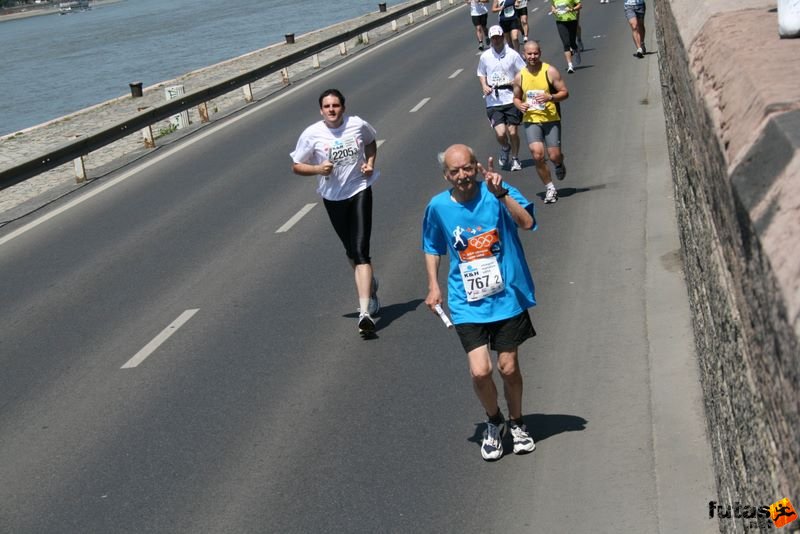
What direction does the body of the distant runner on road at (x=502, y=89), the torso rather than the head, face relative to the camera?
toward the camera

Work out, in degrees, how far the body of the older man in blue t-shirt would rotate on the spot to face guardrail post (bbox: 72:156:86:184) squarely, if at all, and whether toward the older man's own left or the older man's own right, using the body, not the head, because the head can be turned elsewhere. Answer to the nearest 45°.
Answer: approximately 135° to the older man's own right

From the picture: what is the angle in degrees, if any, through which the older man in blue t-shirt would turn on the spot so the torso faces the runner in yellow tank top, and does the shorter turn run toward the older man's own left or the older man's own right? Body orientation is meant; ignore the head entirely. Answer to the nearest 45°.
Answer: approximately 180°

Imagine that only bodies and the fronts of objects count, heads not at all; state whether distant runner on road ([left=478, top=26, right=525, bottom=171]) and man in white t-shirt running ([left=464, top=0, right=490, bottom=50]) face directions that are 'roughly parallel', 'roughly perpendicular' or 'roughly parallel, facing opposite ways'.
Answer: roughly parallel

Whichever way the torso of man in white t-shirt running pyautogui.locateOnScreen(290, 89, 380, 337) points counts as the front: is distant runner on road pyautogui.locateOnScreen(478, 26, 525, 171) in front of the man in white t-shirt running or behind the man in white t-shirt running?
behind

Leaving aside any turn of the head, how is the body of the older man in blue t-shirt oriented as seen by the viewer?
toward the camera

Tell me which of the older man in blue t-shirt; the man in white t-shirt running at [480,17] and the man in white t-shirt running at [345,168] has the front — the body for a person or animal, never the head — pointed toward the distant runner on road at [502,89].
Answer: the man in white t-shirt running at [480,17]

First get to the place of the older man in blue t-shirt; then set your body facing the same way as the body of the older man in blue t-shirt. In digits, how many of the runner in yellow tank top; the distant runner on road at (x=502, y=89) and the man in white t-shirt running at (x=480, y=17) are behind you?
3

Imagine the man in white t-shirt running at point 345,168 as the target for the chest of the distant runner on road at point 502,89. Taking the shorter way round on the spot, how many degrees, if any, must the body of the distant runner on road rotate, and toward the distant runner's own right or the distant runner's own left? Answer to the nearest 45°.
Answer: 0° — they already face them

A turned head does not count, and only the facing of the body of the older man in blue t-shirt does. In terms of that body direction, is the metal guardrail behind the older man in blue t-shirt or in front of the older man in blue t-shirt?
behind

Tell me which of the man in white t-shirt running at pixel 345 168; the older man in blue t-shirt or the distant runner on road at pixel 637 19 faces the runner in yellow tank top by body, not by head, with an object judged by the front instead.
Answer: the distant runner on road

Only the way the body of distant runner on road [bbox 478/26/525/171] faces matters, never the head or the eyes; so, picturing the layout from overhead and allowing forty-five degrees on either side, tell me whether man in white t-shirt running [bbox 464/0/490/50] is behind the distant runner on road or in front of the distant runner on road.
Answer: behind

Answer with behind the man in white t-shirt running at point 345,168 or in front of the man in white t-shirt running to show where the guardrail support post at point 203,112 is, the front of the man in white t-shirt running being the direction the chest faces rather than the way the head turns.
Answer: behind

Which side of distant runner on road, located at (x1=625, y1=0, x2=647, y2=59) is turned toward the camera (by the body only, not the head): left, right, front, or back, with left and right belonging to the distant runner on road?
front

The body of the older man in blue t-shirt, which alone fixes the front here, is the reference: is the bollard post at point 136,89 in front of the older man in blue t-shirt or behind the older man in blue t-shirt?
behind

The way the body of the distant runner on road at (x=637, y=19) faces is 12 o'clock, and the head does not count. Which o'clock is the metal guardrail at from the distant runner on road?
The metal guardrail is roughly at 2 o'clock from the distant runner on road.
